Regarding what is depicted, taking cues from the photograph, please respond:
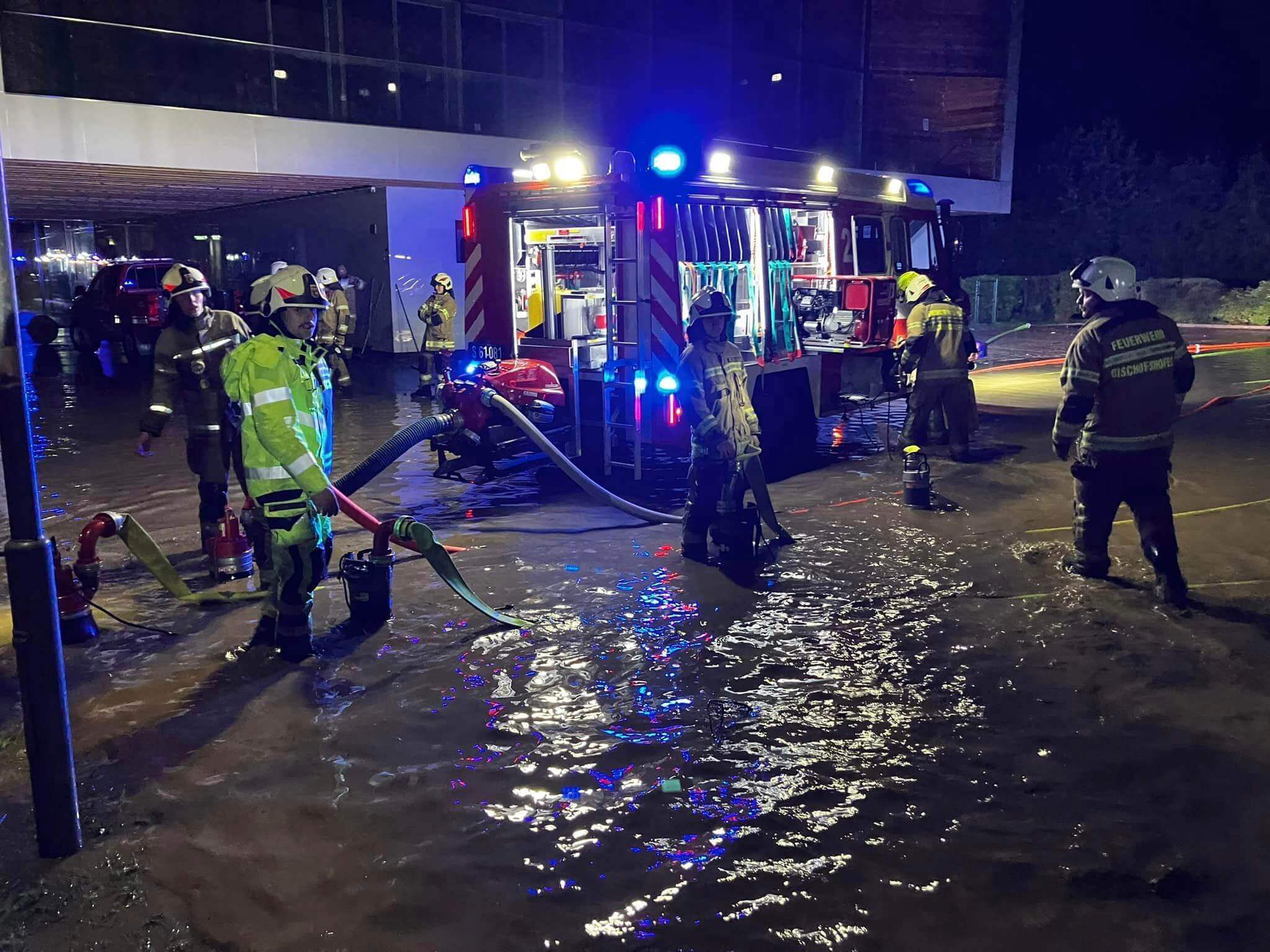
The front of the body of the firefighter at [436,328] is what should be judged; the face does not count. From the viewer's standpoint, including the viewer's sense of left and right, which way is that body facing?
facing the viewer and to the left of the viewer

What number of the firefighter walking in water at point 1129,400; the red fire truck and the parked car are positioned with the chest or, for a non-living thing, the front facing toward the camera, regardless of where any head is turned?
0

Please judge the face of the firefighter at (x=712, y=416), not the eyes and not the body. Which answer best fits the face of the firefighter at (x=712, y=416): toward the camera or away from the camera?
toward the camera

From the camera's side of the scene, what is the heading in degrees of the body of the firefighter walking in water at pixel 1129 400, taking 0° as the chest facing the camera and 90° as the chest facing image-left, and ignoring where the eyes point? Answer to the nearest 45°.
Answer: approximately 135°

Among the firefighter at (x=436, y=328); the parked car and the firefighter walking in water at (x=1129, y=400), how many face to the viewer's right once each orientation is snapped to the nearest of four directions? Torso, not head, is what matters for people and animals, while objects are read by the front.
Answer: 0

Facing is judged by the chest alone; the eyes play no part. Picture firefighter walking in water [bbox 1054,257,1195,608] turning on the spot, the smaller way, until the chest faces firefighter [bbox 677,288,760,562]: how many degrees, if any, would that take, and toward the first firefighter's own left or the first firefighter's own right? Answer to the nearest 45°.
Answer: approximately 45° to the first firefighter's own left

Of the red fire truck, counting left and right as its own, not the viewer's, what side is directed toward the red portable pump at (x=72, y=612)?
back

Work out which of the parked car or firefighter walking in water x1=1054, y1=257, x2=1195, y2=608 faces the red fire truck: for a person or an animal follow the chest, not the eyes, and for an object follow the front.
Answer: the firefighter walking in water

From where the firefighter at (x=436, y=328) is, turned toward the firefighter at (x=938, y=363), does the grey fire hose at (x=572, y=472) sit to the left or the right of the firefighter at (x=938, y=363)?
right

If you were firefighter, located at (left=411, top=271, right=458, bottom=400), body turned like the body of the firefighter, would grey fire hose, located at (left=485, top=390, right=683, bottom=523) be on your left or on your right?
on your left

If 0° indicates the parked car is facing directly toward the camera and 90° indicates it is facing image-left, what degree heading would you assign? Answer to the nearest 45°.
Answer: approximately 135°

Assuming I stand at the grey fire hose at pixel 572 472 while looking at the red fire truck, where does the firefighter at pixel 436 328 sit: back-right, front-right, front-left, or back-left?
front-left

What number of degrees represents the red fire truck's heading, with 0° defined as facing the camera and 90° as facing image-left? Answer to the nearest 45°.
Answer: approximately 225°

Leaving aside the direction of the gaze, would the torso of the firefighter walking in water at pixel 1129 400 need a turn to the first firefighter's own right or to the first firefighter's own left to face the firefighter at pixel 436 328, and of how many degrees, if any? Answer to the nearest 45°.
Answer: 0° — they already face them

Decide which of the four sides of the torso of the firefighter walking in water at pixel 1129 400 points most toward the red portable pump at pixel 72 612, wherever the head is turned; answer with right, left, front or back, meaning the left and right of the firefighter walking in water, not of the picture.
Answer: left
